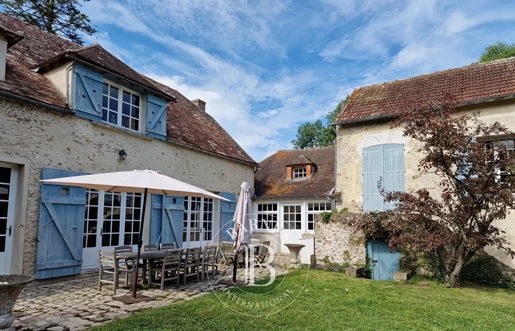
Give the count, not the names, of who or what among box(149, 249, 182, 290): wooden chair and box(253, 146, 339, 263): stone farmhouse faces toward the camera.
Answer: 1

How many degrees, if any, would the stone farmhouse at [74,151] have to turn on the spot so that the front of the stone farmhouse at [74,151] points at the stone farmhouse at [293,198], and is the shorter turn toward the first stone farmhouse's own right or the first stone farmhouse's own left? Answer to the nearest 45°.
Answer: approximately 90° to the first stone farmhouse's own left

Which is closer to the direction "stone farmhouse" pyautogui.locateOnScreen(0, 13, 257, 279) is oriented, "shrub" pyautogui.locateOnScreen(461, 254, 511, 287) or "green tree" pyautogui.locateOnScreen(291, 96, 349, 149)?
the shrub

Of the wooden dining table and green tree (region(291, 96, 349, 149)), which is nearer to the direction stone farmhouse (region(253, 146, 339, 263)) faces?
the wooden dining table

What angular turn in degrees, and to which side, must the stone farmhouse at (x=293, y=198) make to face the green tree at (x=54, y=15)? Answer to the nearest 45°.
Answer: approximately 90° to its right

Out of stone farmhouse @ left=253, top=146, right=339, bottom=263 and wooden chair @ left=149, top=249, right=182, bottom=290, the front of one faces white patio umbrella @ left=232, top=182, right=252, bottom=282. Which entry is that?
the stone farmhouse

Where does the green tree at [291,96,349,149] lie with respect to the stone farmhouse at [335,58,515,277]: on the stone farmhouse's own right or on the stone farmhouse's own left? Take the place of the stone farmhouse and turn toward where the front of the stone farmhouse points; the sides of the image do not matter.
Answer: on the stone farmhouse's own right
